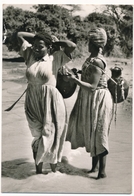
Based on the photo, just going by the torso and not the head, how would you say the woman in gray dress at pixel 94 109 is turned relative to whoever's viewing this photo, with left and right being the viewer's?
facing to the left of the viewer
